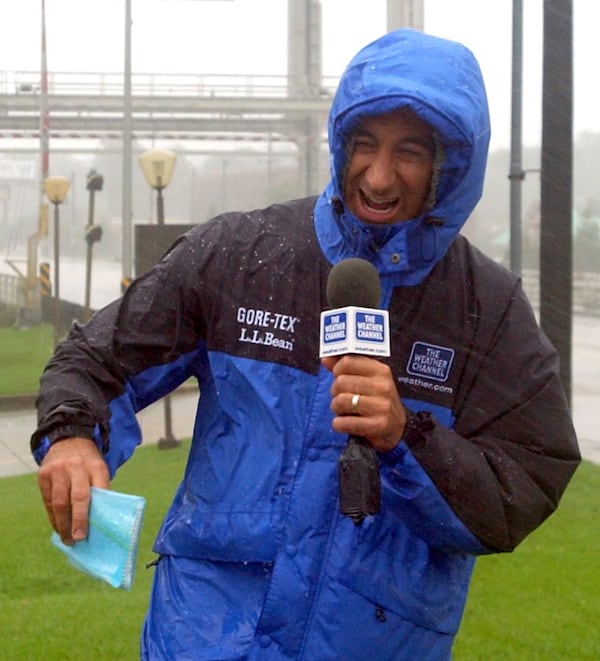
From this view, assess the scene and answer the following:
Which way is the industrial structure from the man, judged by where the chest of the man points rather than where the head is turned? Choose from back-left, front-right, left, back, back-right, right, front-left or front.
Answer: back

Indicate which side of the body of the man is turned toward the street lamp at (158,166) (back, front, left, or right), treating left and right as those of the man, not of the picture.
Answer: back

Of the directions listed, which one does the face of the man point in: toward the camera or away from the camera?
toward the camera

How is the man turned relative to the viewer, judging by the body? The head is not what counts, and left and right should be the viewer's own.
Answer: facing the viewer

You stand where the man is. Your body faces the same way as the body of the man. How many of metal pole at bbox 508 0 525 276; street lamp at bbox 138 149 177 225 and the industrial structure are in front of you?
0

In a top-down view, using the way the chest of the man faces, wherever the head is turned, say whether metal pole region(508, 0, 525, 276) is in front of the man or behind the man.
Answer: behind

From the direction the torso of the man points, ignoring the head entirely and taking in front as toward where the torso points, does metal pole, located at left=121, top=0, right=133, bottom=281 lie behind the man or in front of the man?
behind

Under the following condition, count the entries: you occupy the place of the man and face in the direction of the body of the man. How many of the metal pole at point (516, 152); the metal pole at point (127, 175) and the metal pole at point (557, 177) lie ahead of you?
0
